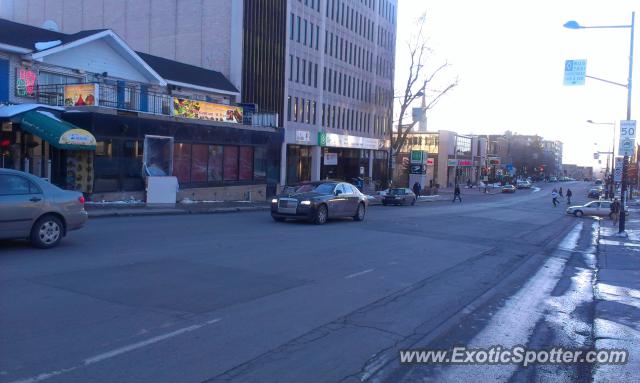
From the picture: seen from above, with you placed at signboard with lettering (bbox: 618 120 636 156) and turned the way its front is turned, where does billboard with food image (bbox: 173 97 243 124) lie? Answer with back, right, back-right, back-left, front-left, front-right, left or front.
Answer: right

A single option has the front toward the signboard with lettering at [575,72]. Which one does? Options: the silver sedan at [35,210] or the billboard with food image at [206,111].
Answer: the billboard with food image

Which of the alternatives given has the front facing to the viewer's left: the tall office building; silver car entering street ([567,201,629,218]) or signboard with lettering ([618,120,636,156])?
the silver car entering street

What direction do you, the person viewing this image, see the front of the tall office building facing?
facing the viewer and to the right of the viewer

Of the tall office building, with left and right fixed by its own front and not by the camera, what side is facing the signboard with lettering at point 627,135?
front

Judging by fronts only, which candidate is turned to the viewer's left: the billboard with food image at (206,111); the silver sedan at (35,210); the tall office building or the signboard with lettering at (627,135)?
the silver sedan

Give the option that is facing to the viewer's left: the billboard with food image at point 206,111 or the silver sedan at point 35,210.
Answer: the silver sedan

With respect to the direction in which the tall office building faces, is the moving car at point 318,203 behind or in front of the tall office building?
in front

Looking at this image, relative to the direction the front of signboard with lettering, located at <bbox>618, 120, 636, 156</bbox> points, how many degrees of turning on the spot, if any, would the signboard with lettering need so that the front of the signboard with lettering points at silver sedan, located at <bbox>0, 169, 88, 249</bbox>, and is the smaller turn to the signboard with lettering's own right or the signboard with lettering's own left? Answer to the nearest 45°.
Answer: approximately 45° to the signboard with lettering's own right

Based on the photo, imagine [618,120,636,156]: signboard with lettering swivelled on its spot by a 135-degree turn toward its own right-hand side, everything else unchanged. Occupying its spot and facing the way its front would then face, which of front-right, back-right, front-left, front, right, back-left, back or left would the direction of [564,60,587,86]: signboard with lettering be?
left

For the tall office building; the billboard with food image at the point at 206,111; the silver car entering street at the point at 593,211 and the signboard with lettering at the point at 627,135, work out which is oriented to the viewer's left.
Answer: the silver car entering street

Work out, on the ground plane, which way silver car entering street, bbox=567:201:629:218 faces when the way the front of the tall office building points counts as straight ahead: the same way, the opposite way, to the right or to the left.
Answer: the opposite way

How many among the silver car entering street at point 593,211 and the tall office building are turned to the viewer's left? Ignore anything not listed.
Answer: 1

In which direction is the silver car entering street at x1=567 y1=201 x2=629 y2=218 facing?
to the viewer's left

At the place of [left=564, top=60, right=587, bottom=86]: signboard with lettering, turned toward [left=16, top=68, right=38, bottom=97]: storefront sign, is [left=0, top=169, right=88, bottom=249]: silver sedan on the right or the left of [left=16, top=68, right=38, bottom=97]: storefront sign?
left

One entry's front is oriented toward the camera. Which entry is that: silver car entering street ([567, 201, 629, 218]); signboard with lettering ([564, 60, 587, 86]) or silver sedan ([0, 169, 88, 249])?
the signboard with lettering

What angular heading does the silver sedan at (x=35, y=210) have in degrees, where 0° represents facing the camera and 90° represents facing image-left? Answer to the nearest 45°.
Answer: approximately 90°

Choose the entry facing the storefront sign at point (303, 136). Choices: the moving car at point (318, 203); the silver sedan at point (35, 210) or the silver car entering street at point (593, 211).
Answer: the silver car entering street at point (593, 211)

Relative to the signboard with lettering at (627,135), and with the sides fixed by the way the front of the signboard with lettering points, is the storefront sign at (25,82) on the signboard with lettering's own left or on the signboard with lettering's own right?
on the signboard with lettering's own right
